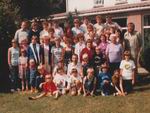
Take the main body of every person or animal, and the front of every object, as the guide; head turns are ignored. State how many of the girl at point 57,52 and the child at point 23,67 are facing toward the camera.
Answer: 2

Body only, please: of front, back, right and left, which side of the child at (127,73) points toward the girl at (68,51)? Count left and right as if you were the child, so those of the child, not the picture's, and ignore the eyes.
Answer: right

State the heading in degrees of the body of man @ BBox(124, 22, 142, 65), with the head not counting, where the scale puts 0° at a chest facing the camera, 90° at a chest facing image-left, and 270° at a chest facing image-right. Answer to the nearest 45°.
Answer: approximately 0°

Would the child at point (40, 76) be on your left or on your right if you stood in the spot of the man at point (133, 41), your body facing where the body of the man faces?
on your right

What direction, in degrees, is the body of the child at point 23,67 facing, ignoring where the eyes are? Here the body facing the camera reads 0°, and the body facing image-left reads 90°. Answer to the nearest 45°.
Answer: approximately 0°
